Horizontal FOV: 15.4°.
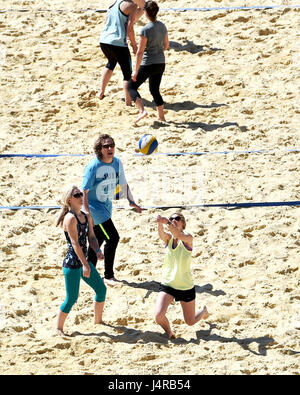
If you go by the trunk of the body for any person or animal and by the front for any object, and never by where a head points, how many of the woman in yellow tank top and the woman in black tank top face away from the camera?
0

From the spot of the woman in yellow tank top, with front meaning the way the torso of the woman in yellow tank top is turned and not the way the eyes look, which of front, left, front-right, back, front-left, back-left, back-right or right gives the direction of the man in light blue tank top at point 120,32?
back-right

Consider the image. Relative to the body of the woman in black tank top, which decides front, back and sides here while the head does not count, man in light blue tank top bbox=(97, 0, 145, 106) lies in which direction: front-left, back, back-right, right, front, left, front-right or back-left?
back-left

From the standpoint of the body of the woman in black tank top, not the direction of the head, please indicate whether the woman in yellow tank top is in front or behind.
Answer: in front

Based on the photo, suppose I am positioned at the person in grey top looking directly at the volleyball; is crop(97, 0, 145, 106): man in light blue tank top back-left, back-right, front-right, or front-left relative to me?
back-right

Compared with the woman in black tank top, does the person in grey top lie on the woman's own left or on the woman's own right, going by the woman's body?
on the woman's own left

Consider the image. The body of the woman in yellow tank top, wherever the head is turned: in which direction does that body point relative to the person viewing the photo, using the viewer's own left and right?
facing the viewer and to the left of the viewer

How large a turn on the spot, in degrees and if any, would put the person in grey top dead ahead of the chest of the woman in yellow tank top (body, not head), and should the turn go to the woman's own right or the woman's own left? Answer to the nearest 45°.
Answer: approximately 135° to the woman's own right

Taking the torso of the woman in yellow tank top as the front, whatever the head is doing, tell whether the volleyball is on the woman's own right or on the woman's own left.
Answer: on the woman's own right

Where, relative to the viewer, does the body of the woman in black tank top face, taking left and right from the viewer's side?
facing the viewer and to the right of the viewer

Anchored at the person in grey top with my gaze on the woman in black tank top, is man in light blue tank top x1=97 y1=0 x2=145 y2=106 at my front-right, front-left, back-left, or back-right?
back-right

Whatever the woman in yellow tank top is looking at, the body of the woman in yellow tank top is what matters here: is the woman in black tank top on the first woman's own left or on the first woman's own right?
on the first woman's own right
